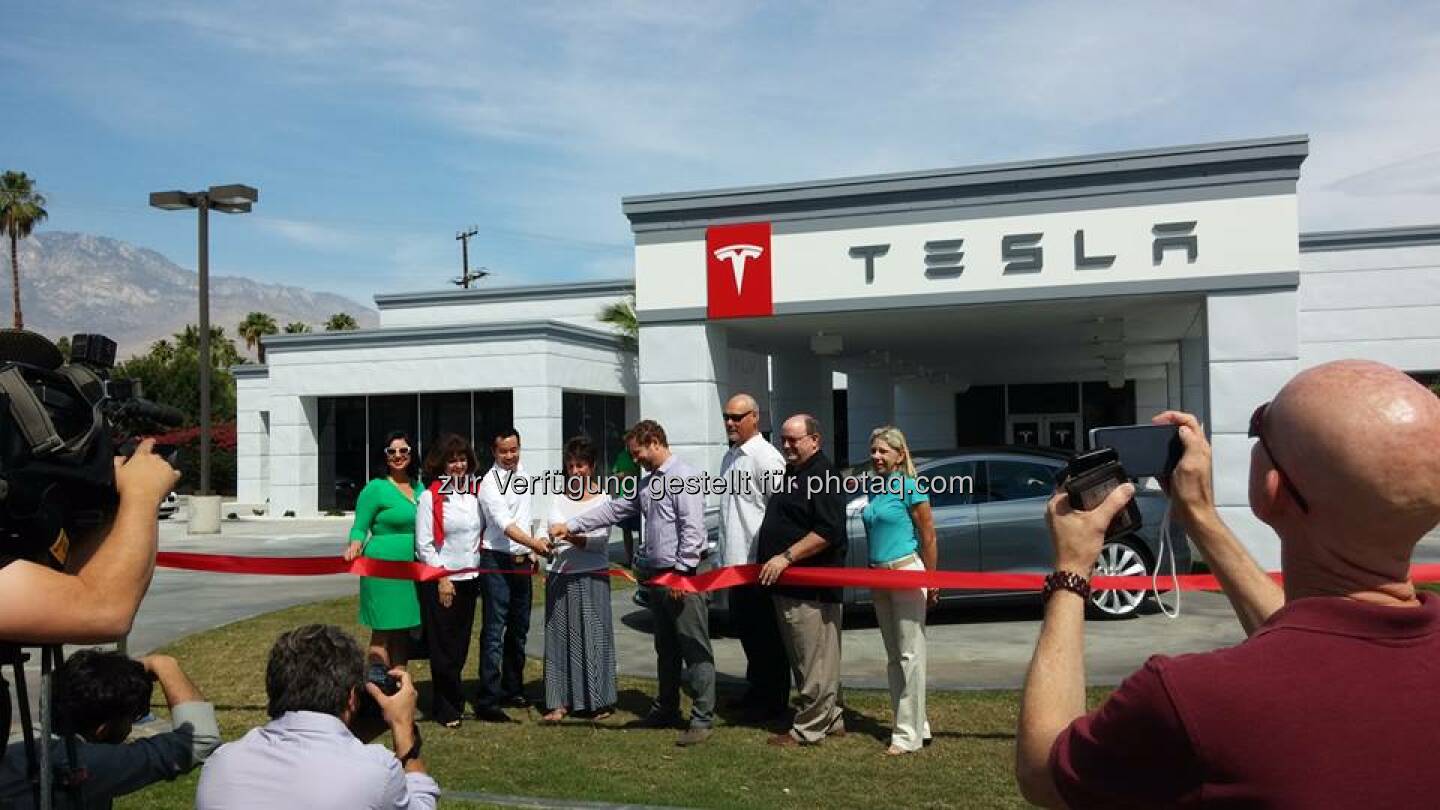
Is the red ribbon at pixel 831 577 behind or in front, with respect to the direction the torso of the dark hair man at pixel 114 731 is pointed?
in front

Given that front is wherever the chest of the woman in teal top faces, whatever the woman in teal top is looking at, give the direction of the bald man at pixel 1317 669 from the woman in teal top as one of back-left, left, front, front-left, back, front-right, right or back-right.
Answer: front-left

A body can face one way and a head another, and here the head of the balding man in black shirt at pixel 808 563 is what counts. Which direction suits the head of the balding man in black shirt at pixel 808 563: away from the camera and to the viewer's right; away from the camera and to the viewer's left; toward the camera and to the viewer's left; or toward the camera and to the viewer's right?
toward the camera and to the viewer's left

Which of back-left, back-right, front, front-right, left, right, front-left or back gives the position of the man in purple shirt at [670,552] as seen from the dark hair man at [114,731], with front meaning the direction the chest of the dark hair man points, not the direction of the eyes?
front

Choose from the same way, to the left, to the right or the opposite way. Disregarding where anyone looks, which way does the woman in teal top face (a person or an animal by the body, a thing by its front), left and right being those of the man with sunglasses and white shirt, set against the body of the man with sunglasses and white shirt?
the same way

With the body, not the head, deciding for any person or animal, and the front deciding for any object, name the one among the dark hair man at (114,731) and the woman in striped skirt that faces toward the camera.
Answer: the woman in striped skirt

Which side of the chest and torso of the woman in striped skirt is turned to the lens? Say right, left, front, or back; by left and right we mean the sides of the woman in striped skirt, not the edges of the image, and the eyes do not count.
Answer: front

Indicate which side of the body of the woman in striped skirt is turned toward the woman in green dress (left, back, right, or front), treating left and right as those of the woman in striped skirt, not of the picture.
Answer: right

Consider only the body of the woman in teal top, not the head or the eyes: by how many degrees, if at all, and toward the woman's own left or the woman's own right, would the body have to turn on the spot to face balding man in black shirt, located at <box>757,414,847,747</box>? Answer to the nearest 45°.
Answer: approximately 45° to the woman's own right

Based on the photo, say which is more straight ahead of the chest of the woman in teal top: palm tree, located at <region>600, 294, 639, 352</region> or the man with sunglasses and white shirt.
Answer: the man with sunglasses and white shirt

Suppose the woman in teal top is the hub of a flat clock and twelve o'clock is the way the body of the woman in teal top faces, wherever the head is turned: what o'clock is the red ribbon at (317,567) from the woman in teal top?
The red ribbon is roughly at 2 o'clock from the woman in teal top.

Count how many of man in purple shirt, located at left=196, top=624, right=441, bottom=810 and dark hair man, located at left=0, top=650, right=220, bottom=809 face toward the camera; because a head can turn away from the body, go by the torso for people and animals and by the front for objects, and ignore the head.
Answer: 0

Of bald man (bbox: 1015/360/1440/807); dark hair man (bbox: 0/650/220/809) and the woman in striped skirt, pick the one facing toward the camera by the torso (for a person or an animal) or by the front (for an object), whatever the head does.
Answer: the woman in striped skirt

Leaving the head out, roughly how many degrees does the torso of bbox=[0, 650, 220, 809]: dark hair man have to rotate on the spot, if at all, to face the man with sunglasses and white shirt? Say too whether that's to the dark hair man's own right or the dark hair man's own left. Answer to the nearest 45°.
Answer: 0° — they already face them

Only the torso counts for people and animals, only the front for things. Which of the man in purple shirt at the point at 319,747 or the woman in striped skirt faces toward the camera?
the woman in striped skirt

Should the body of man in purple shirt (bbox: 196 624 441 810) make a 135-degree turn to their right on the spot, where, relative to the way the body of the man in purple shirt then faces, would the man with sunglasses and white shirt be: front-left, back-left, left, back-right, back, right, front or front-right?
back-left

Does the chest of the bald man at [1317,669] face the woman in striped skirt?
yes

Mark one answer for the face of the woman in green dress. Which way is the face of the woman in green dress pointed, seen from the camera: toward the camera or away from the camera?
toward the camera
